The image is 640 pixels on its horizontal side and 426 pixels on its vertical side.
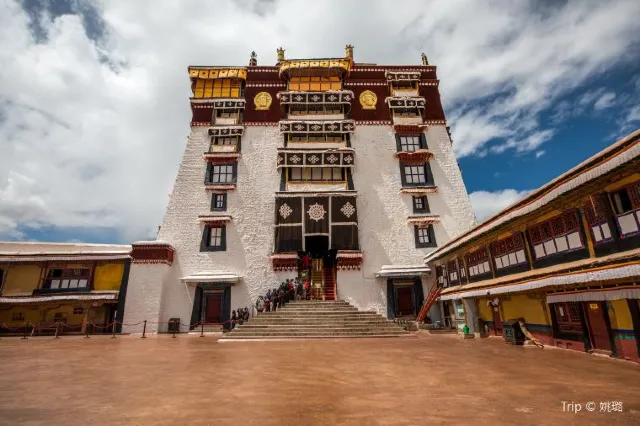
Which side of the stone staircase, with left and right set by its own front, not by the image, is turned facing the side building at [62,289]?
right

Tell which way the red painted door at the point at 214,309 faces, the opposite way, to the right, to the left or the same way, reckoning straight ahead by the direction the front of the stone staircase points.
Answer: the same way

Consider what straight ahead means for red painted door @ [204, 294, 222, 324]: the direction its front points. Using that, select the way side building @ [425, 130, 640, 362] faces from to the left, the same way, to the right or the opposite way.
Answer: to the right

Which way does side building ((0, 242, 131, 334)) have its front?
toward the camera

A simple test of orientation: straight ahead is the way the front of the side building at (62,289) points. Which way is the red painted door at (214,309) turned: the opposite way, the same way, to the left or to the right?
the same way

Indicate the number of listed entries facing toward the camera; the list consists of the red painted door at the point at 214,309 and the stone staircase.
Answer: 2

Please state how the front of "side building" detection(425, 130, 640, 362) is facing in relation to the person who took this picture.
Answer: facing the viewer and to the left of the viewer

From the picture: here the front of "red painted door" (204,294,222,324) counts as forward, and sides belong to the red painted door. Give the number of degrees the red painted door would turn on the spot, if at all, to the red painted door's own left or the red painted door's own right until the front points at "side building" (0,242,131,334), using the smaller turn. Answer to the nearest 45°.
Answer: approximately 90° to the red painted door's own right

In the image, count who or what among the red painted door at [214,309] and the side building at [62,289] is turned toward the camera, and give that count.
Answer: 2

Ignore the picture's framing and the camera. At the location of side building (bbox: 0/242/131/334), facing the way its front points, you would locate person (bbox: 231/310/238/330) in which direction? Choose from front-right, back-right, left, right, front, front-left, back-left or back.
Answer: front-left

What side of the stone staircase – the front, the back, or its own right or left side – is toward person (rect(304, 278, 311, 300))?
back

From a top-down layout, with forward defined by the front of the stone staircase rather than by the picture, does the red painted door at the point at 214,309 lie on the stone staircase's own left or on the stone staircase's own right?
on the stone staircase's own right

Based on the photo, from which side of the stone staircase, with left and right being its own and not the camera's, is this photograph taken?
front

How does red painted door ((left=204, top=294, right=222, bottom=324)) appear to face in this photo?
toward the camera

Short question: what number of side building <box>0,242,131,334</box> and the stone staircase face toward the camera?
2
